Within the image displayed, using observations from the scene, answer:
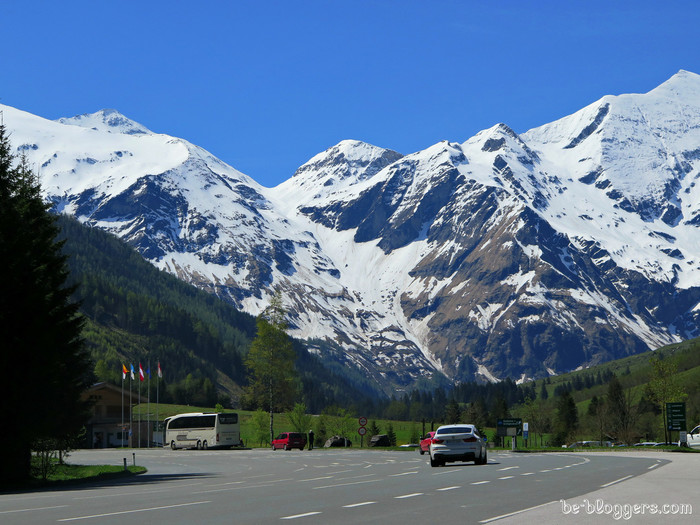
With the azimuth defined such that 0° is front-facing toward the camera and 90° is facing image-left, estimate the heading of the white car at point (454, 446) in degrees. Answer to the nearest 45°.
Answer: approximately 180°
